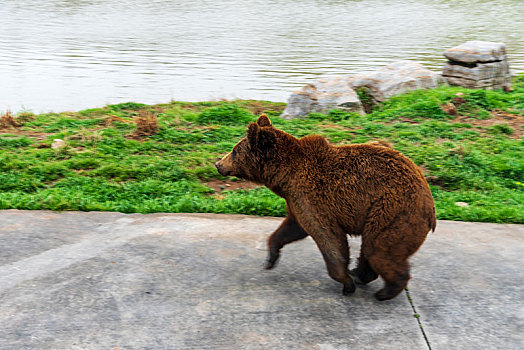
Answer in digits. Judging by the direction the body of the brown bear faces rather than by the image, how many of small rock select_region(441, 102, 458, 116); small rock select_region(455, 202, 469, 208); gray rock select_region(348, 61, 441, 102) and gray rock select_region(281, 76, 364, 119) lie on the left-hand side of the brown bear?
0

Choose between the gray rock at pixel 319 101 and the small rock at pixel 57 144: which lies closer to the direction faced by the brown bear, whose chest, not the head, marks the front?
the small rock

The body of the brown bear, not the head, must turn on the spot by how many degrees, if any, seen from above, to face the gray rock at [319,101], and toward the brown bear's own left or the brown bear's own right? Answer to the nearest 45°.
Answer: approximately 90° to the brown bear's own right

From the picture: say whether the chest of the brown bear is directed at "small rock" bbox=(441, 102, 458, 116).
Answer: no

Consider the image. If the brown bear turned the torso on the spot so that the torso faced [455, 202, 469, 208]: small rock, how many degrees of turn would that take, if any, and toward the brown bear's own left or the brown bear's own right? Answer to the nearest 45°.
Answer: approximately 135° to the brown bear's own right

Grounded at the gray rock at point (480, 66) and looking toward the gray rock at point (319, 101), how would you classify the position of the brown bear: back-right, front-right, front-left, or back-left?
front-left

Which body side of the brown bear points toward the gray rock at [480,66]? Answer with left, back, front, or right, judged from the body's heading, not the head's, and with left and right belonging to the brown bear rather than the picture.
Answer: right

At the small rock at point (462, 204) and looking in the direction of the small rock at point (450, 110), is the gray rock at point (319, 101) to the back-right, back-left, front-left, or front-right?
front-left

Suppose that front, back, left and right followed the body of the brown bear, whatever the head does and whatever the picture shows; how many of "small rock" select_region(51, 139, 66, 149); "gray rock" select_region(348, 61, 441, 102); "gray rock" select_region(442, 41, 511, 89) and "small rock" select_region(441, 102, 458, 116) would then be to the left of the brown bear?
0

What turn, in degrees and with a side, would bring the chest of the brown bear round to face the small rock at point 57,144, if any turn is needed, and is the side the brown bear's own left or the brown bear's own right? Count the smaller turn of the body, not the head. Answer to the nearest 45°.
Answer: approximately 45° to the brown bear's own right

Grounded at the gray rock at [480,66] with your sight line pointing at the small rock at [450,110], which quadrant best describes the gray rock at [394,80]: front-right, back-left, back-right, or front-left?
front-right

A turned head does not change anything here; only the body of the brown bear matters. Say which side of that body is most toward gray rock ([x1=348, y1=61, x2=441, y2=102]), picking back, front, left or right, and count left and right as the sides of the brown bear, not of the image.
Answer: right

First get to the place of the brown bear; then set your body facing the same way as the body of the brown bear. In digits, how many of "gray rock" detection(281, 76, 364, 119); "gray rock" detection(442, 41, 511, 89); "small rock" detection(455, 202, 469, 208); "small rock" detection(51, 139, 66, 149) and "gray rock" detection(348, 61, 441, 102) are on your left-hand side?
0

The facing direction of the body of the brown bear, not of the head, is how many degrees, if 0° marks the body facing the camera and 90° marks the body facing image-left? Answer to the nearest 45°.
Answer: approximately 90°

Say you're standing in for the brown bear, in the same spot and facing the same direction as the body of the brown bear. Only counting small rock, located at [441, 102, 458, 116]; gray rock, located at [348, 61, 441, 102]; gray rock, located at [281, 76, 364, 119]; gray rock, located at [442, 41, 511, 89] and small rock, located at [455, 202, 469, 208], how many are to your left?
0

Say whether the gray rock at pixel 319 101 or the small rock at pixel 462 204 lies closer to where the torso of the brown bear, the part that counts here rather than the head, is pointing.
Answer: the gray rock
